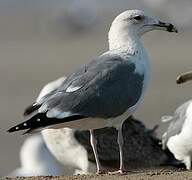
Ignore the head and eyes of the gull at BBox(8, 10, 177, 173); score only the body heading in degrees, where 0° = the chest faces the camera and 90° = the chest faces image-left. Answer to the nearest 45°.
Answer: approximately 270°
